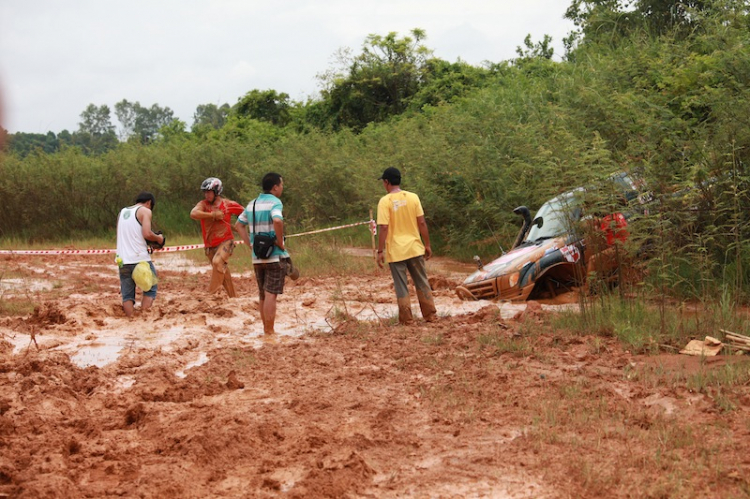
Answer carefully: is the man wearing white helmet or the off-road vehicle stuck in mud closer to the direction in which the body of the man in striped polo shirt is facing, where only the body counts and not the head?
the off-road vehicle stuck in mud

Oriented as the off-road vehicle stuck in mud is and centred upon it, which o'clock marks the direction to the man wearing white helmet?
The man wearing white helmet is roughly at 1 o'clock from the off-road vehicle stuck in mud.

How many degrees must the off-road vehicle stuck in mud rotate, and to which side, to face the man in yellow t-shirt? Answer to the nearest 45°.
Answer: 0° — it already faces them

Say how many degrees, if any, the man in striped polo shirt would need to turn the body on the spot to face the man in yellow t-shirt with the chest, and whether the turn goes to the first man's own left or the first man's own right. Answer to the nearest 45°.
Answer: approximately 45° to the first man's own right

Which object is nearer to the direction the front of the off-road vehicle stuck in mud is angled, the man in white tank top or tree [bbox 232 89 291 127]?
the man in white tank top

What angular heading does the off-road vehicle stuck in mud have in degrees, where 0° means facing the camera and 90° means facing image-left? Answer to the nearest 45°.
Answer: approximately 45°

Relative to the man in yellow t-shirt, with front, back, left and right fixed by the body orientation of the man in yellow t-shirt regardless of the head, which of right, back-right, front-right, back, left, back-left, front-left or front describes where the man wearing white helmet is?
front-left

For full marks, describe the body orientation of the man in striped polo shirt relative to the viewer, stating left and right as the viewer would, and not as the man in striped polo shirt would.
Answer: facing away from the viewer and to the right of the viewer

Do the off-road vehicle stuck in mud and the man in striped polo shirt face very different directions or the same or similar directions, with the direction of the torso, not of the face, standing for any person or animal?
very different directions

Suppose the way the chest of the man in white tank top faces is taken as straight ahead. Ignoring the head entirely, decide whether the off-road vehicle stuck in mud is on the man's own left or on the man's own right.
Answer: on the man's own right

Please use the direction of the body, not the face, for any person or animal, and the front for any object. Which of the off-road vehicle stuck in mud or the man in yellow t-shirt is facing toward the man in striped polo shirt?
the off-road vehicle stuck in mud

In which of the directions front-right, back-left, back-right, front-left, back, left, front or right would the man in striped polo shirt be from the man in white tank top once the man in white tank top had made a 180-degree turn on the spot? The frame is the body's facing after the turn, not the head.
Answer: left

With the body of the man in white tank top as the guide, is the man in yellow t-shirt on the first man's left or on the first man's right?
on the first man's right
